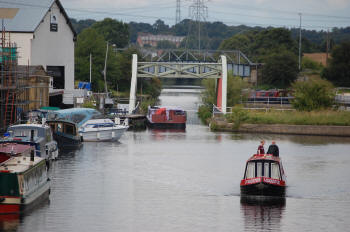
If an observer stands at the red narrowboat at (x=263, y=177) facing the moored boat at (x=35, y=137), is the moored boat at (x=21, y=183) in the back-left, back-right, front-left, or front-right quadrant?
front-left

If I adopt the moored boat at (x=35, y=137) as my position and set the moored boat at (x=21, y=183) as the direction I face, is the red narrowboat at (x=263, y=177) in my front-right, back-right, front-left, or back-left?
front-left

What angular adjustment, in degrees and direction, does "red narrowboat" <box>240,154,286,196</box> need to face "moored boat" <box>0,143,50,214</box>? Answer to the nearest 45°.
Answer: approximately 45° to its right

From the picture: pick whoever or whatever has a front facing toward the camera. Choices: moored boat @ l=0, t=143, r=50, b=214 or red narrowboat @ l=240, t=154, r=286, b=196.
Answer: the red narrowboat

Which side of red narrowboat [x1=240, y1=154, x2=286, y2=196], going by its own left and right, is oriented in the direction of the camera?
front

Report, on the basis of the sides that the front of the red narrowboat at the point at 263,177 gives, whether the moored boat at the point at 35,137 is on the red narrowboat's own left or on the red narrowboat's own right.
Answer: on the red narrowboat's own right
